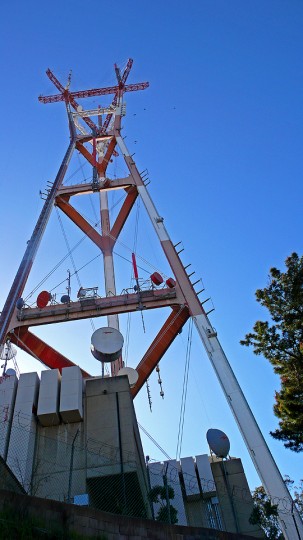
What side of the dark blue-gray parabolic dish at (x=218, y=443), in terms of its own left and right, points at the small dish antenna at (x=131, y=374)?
right

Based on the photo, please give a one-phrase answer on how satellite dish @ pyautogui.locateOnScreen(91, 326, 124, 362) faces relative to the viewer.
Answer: facing the viewer

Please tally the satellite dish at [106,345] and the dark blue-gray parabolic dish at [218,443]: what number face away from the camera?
0
